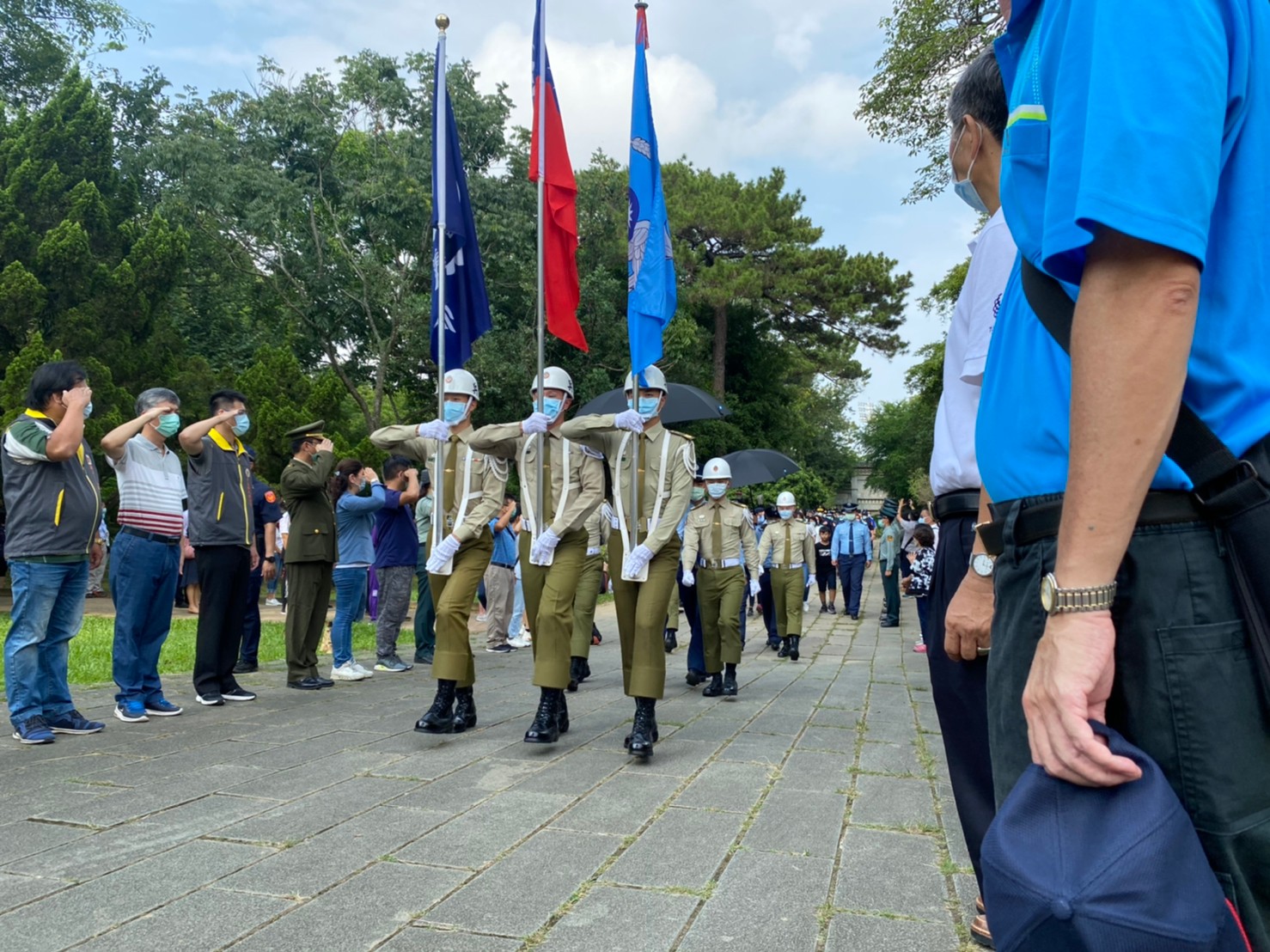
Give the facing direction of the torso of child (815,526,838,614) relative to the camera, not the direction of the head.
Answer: toward the camera

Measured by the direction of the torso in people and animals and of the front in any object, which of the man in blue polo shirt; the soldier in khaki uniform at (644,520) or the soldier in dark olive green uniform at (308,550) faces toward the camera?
the soldier in khaki uniform at (644,520)

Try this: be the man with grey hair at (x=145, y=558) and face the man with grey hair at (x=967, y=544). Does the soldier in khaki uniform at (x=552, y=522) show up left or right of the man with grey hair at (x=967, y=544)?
left

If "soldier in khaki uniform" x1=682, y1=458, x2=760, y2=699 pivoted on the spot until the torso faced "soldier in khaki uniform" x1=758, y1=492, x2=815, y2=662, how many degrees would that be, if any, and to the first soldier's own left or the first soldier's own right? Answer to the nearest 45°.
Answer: approximately 180°

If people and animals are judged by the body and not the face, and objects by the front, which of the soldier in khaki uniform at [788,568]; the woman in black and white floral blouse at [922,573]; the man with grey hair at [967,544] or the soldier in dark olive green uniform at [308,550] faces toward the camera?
the soldier in khaki uniform at [788,568]

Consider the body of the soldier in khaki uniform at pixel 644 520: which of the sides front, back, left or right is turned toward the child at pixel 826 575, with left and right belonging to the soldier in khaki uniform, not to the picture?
back

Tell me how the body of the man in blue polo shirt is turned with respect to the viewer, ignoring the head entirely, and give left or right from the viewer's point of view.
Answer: facing to the left of the viewer

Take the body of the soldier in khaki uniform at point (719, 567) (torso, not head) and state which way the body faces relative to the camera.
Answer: toward the camera

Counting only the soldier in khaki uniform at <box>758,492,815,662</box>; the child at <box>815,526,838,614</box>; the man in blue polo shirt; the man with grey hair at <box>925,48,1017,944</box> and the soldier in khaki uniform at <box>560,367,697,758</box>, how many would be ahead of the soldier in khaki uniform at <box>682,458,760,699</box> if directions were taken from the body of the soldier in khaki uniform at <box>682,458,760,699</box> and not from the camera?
3

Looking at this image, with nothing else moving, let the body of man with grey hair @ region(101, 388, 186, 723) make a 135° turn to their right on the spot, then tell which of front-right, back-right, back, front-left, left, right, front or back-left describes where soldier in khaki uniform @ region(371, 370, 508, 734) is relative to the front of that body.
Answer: back-left

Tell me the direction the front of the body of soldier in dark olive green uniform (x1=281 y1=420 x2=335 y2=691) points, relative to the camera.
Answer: to the viewer's right
